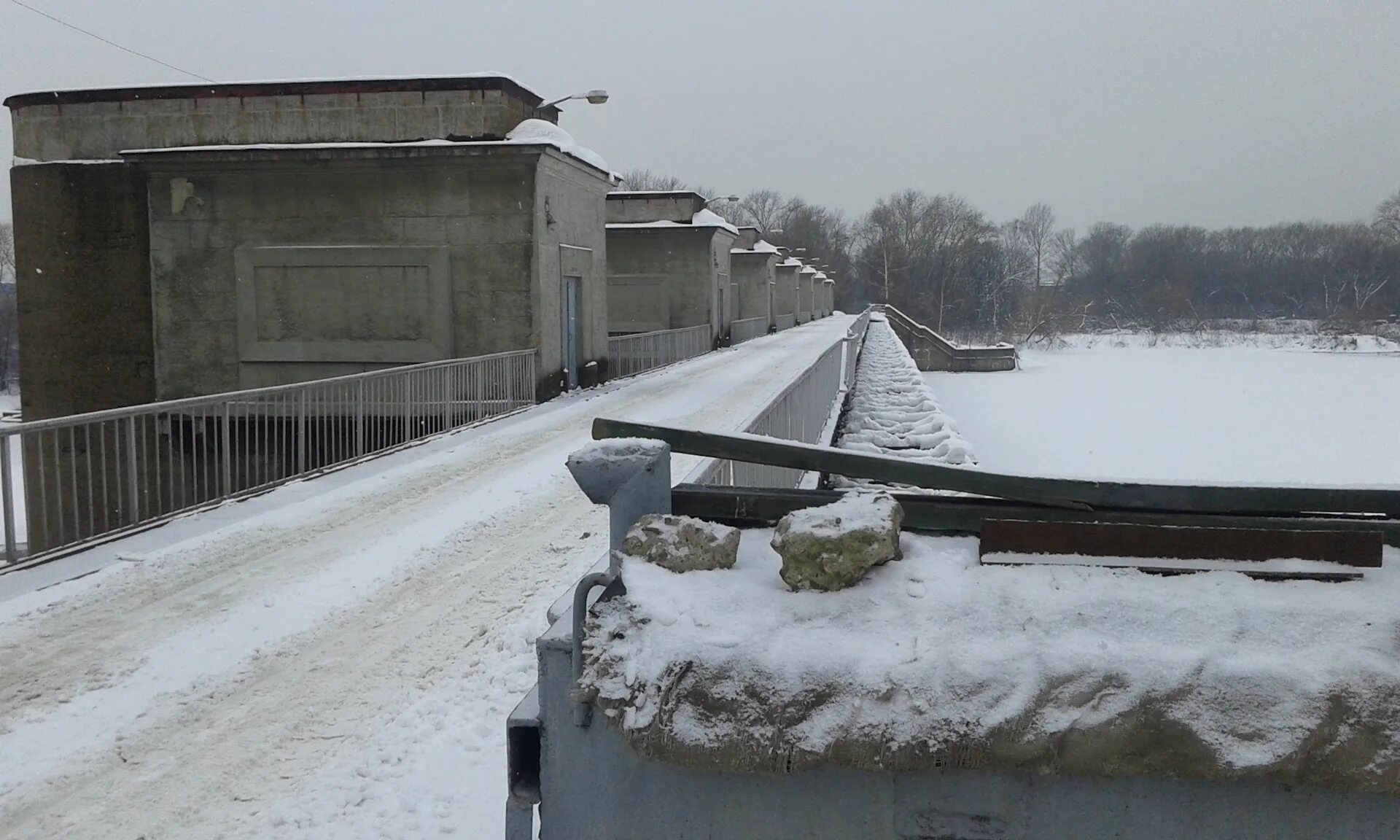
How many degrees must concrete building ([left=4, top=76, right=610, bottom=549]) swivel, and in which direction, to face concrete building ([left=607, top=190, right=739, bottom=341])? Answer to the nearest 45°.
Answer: approximately 45° to its left

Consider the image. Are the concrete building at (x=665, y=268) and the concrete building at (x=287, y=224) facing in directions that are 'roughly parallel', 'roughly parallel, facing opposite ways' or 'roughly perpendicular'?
roughly parallel

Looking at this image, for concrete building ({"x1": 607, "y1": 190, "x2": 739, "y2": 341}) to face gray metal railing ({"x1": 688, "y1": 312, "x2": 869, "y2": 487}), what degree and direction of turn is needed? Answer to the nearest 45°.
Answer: approximately 90° to its right

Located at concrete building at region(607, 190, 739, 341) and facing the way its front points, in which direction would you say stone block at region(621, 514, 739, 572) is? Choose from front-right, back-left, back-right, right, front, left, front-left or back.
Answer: right

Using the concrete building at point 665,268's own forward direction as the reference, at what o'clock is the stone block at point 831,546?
The stone block is roughly at 3 o'clock from the concrete building.

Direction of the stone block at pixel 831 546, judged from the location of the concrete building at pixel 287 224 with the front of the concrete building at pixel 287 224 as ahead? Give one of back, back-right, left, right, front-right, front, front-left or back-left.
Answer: right

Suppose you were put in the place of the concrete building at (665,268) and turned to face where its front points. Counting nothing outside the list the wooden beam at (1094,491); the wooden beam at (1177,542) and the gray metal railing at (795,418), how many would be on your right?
3

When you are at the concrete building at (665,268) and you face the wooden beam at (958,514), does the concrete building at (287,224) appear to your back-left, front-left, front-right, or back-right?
front-right

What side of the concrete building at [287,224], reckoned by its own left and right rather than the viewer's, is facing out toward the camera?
right

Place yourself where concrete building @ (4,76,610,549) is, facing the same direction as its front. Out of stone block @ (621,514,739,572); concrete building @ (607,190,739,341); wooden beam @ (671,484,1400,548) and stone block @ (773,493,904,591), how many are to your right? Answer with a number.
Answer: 3

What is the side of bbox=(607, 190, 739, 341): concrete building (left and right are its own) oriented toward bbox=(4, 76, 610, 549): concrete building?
right

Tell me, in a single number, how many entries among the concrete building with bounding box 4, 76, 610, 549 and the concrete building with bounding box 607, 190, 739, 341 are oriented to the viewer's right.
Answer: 2

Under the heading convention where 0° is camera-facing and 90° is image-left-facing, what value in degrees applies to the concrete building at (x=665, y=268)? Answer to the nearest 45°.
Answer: approximately 270°

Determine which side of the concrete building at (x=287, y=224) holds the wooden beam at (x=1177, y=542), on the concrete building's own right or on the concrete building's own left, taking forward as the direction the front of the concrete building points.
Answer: on the concrete building's own right
